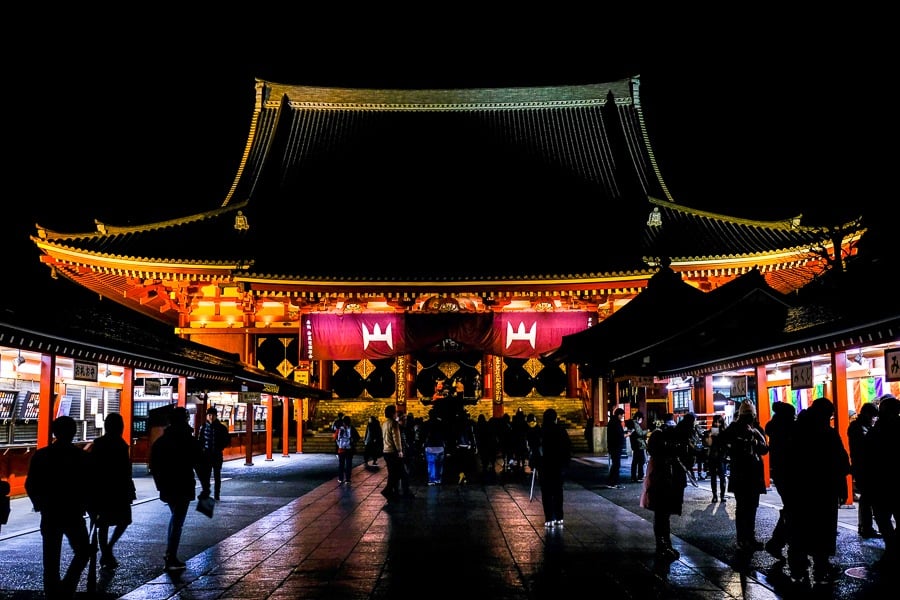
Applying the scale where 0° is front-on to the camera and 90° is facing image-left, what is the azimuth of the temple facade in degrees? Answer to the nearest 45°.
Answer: approximately 0°

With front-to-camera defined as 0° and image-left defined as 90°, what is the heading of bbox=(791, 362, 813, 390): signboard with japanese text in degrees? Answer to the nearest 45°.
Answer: approximately 45°

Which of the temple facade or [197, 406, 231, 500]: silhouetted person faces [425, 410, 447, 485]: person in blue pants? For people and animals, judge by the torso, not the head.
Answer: the temple facade

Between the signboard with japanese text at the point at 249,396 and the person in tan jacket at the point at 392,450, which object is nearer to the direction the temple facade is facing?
the person in tan jacket

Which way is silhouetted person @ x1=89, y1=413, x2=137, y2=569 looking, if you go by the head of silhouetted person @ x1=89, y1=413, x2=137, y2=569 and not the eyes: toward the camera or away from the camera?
away from the camera

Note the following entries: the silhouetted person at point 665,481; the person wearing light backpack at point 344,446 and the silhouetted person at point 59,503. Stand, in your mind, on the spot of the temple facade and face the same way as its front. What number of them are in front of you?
3

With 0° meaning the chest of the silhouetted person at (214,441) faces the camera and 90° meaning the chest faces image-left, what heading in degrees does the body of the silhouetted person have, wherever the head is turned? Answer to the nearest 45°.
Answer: approximately 0°

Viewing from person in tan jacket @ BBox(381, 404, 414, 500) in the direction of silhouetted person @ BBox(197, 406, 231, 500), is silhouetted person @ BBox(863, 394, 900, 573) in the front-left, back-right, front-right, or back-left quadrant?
back-left
